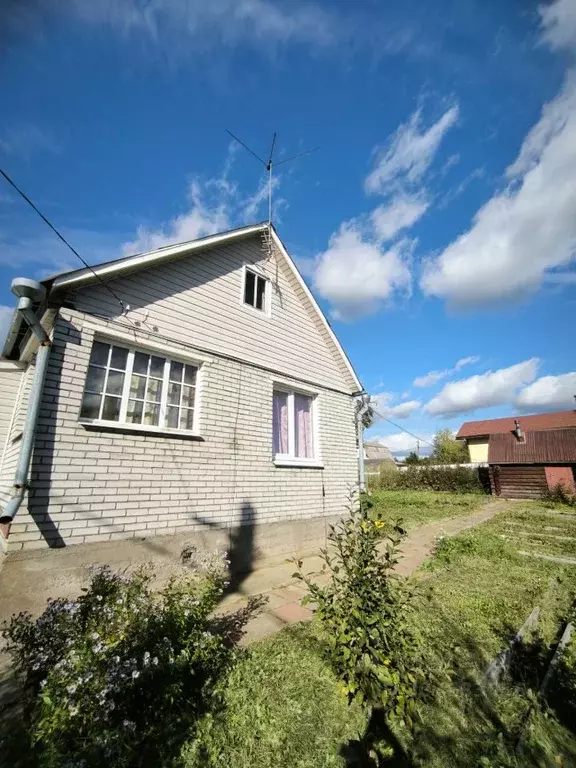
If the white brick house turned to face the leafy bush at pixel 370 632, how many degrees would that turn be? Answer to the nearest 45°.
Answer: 0° — it already faces it

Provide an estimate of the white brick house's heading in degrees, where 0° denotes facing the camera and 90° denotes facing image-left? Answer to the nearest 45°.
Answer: approximately 315°

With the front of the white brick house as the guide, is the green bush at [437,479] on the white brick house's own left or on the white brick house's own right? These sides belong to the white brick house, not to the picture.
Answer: on the white brick house's own left

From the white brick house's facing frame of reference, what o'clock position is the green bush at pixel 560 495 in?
The green bush is roughly at 10 o'clock from the white brick house.

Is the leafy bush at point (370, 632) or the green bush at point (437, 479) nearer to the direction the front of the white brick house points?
the leafy bush

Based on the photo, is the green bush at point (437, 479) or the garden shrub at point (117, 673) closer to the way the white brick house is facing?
the garden shrub

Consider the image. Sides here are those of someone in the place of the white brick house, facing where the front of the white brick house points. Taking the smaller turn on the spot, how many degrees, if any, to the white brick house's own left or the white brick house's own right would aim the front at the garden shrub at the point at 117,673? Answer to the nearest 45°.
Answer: approximately 45° to the white brick house's own right
